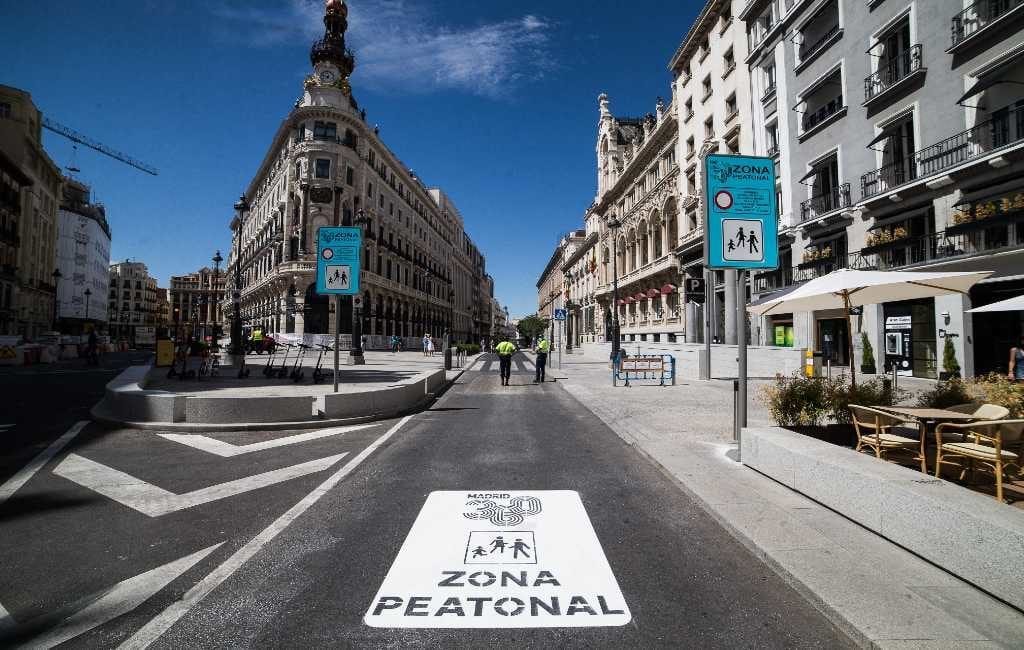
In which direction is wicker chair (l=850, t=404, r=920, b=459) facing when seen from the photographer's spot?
facing to the right of the viewer

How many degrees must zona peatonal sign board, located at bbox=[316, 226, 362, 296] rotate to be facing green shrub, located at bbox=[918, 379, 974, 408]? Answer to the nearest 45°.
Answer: approximately 45° to its left

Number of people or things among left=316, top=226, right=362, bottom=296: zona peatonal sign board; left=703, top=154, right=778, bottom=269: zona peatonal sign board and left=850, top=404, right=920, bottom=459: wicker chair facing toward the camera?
2

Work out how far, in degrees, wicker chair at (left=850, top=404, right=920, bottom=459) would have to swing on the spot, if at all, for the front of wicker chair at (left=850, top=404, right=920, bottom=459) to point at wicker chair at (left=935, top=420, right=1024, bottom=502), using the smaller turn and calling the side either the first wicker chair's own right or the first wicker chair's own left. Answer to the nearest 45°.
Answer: approximately 45° to the first wicker chair's own right

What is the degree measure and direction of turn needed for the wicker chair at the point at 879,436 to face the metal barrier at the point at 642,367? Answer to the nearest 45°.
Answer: approximately 135° to its left

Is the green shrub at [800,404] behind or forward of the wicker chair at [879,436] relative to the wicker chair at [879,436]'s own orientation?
behind

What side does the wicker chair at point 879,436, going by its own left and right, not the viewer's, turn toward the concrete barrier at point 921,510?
right

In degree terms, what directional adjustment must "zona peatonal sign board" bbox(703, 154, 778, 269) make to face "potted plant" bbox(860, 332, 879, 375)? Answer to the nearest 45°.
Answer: approximately 180°

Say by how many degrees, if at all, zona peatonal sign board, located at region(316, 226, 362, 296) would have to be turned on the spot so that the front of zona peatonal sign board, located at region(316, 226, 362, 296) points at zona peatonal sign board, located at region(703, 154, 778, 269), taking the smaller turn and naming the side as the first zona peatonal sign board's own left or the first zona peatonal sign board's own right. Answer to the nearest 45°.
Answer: approximately 45° to the first zona peatonal sign board's own left
